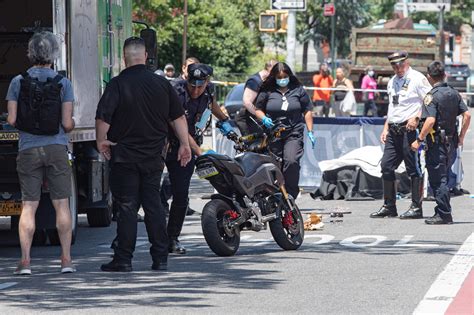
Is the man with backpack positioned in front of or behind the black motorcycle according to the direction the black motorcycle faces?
behind

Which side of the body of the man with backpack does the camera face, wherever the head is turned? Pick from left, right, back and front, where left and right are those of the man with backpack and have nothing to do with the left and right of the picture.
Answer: back

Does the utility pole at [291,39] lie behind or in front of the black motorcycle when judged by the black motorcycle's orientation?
in front

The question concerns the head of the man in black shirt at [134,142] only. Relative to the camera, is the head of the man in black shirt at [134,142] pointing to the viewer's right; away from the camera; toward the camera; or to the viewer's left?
away from the camera

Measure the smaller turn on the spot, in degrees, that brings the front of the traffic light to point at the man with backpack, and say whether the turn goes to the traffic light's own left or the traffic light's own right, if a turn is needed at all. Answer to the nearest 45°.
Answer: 0° — it already faces them

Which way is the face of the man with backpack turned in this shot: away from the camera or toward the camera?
away from the camera

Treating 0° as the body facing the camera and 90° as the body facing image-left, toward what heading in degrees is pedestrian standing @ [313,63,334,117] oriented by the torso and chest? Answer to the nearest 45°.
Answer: approximately 0°

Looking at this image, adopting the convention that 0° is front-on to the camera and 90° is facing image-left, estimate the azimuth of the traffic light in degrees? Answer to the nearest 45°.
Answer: approximately 0°

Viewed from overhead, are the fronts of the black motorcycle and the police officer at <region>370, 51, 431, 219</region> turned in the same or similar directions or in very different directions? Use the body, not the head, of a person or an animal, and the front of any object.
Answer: very different directions

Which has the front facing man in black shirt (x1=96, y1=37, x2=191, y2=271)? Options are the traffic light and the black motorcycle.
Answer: the traffic light

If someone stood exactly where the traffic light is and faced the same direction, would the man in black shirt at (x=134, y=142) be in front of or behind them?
in front

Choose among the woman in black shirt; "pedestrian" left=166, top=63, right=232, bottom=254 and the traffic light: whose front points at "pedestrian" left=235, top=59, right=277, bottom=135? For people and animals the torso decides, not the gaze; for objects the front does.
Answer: the traffic light
